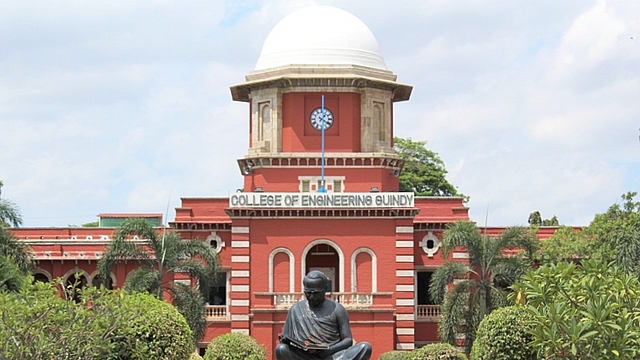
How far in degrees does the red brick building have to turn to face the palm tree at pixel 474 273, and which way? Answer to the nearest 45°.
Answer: approximately 45° to its left

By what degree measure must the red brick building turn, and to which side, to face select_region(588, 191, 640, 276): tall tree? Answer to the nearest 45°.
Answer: approximately 90° to its left

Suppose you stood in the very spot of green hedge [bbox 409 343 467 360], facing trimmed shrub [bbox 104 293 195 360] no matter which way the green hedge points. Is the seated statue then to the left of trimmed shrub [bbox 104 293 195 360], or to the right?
left

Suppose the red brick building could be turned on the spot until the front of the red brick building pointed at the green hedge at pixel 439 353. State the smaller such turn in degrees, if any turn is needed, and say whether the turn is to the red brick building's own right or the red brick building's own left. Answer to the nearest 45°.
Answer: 0° — it already faces it

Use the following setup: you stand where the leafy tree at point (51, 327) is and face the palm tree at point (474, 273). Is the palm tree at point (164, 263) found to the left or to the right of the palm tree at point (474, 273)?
left

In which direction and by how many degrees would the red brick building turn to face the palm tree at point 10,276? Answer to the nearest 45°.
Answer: approximately 45° to its right

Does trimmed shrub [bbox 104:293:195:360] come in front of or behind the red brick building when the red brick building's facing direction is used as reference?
in front

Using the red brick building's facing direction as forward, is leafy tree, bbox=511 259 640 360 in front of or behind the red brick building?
in front

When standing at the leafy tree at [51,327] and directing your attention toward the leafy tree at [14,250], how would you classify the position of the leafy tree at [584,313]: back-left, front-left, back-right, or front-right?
back-right

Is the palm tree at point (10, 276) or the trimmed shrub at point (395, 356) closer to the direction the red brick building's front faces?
the trimmed shrub

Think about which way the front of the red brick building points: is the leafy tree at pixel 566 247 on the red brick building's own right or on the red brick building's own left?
on the red brick building's own left

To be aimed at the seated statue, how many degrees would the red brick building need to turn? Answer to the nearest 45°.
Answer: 0° — it already faces it
